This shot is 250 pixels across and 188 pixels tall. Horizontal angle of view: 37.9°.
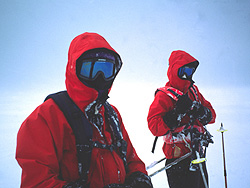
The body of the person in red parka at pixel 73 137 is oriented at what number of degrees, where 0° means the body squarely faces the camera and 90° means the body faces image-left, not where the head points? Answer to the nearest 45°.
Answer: approximately 315°

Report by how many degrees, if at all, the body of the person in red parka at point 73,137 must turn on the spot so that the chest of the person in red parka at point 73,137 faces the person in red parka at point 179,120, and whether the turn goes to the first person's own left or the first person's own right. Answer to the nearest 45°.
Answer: approximately 90° to the first person's own left

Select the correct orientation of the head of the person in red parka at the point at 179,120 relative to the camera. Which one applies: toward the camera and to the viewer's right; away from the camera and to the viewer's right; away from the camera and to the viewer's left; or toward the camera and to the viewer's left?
toward the camera and to the viewer's right

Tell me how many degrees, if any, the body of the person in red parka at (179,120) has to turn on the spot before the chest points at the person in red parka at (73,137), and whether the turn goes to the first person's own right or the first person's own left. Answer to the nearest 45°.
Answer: approximately 45° to the first person's own right
